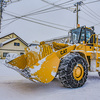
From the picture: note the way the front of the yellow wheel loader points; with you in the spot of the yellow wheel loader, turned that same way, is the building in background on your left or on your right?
on your right
